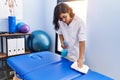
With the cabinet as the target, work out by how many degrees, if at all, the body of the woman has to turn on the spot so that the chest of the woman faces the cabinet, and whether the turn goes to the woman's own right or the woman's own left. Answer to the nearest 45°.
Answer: approximately 90° to the woman's own right

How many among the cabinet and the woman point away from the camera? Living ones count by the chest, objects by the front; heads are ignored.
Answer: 0

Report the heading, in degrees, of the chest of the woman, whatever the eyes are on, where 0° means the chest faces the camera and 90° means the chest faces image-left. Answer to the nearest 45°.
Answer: approximately 45°

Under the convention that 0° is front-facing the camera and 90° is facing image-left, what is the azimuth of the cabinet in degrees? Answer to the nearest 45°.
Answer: approximately 315°

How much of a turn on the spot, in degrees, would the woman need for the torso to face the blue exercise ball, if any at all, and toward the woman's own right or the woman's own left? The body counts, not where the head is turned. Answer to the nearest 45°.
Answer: approximately 90° to the woman's own right

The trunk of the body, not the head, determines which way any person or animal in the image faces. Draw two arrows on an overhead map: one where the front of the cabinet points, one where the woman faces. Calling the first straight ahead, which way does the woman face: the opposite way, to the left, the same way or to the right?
to the right
